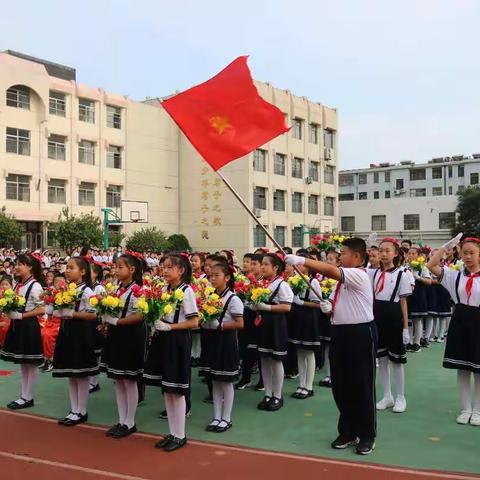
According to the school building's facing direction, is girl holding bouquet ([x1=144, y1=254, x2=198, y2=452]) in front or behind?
in front

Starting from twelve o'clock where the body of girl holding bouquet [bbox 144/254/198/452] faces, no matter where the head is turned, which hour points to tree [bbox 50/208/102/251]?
The tree is roughly at 4 o'clock from the girl holding bouquet.

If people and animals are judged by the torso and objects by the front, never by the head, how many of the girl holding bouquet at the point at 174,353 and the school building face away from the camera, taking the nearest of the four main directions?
0

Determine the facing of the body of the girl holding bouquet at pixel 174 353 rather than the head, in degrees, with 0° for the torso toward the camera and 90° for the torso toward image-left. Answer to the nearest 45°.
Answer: approximately 45°

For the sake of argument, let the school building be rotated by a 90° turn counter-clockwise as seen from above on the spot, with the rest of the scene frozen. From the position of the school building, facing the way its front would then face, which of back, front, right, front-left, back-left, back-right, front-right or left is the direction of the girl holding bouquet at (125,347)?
back-right

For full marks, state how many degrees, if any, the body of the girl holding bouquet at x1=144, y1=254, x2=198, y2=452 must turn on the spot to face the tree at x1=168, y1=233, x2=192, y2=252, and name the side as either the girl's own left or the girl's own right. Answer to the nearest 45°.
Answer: approximately 135° to the girl's own right

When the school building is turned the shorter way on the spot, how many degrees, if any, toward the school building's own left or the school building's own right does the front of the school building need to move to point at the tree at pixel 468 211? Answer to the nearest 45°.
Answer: approximately 45° to the school building's own left

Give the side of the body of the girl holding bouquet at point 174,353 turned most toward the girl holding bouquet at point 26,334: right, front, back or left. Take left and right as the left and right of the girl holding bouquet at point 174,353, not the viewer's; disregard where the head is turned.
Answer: right

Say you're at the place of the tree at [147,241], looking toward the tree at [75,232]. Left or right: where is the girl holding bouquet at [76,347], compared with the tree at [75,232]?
left

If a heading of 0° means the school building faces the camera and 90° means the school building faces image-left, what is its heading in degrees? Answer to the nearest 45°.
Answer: approximately 315°

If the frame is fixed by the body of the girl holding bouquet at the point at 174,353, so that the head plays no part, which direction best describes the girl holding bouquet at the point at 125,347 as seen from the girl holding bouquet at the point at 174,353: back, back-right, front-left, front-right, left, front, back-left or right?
right
